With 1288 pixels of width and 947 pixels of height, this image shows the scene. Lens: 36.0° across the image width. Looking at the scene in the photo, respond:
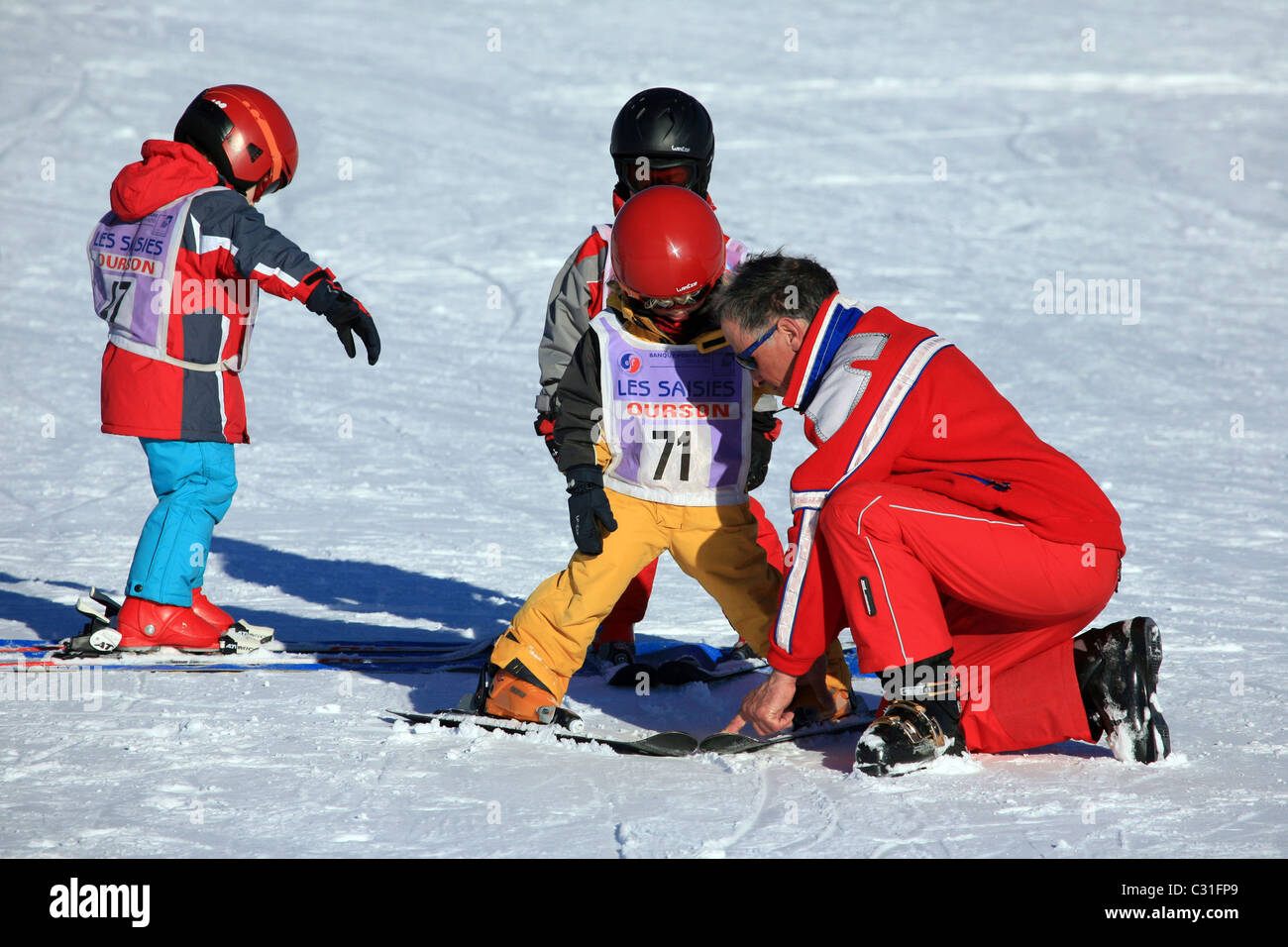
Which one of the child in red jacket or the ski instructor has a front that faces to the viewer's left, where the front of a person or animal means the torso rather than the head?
the ski instructor

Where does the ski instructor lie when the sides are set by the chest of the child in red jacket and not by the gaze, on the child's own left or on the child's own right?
on the child's own right

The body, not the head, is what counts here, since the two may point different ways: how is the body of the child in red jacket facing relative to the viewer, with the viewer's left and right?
facing away from the viewer and to the right of the viewer

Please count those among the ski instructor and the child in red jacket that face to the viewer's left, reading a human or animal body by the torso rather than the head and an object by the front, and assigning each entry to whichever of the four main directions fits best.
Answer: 1

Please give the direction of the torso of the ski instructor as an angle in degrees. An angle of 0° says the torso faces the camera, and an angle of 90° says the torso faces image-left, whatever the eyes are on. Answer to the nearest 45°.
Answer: approximately 90°

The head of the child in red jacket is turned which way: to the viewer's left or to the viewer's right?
to the viewer's right

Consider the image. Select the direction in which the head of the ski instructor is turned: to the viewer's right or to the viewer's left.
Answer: to the viewer's left

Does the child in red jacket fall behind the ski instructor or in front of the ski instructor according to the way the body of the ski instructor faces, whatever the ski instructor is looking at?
in front
